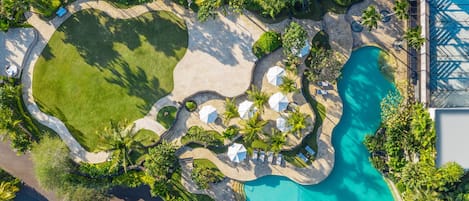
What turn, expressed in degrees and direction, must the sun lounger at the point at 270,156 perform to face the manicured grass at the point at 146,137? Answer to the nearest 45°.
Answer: approximately 90° to its right

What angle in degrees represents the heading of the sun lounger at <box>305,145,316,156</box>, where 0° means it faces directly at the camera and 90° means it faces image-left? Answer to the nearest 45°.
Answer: approximately 315°

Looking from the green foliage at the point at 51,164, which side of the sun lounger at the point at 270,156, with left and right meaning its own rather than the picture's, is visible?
right

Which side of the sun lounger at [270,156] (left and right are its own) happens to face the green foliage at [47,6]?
right

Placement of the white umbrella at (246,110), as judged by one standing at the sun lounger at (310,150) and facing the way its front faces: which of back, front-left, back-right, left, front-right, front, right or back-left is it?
back-right

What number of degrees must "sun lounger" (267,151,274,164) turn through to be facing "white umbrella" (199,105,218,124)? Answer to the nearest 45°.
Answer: approximately 90° to its right

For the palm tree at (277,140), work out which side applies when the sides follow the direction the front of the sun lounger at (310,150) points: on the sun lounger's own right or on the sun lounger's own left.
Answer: on the sun lounger's own right

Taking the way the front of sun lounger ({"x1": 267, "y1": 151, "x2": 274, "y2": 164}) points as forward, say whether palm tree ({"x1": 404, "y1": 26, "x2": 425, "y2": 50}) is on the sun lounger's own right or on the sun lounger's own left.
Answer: on the sun lounger's own left

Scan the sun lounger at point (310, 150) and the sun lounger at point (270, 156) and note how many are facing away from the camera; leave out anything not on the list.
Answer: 0

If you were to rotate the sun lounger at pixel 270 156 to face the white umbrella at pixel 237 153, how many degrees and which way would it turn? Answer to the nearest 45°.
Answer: approximately 90° to its right
